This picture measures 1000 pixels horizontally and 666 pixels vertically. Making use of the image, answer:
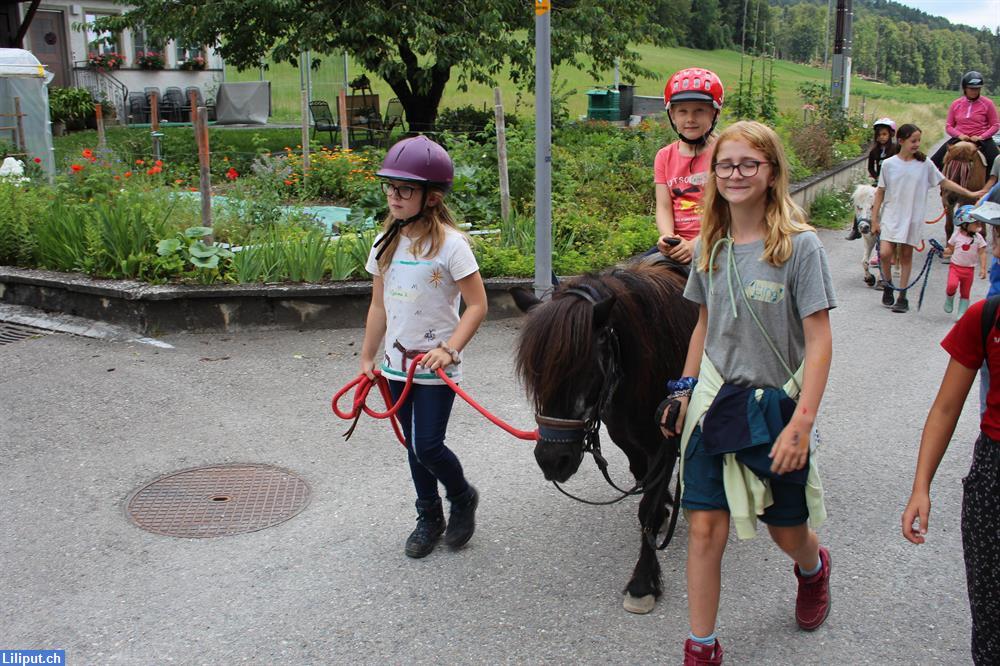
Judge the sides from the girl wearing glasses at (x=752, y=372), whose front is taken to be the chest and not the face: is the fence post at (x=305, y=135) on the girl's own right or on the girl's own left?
on the girl's own right

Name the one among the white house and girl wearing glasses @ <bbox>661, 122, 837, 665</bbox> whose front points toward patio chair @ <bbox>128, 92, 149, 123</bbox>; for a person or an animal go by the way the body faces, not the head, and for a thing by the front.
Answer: the white house

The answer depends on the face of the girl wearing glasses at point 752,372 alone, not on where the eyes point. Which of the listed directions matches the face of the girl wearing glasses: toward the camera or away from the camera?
toward the camera

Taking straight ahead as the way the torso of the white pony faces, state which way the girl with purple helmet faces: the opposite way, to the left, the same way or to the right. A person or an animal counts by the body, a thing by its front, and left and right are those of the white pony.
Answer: the same way

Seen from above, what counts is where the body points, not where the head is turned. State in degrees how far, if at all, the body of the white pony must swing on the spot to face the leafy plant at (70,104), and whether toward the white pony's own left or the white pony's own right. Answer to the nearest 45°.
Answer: approximately 135° to the white pony's own right

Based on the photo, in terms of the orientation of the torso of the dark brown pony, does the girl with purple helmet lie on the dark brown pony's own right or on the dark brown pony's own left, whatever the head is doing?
on the dark brown pony's own right

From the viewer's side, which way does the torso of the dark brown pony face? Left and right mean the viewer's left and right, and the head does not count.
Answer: facing the viewer and to the left of the viewer

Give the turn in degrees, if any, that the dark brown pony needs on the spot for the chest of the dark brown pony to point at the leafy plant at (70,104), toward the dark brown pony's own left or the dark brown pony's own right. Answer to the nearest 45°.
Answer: approximately 90° to the dark brown pony's own right

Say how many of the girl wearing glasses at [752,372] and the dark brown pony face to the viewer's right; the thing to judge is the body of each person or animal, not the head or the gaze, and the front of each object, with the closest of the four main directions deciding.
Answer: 0

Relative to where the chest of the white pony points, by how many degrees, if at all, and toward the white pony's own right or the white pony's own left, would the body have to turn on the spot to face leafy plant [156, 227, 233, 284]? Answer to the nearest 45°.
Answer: approximately 45° to the white pony's own right

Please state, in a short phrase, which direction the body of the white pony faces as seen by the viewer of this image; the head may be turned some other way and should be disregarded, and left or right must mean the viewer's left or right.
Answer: facing the viewer

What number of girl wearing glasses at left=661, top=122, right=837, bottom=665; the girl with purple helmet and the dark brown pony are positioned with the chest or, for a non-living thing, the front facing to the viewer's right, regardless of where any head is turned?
0

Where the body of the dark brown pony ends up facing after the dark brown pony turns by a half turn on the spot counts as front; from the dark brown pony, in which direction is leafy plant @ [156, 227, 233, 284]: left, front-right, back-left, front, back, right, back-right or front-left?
left
